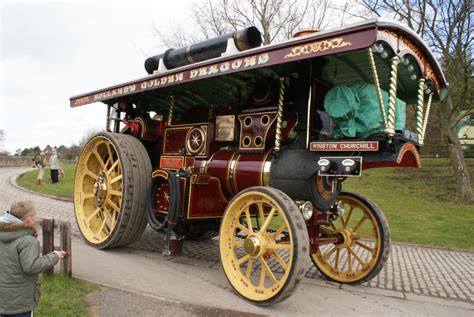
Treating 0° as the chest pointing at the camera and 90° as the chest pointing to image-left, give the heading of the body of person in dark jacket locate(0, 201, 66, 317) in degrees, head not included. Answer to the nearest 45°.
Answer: approximately 225°

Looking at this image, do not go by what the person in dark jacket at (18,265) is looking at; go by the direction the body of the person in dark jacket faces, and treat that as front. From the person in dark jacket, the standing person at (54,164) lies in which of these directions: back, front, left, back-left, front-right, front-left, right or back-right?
front-left

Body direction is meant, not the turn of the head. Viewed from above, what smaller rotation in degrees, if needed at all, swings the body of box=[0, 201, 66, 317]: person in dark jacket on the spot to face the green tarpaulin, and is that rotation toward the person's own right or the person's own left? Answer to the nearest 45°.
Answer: approximately 45° to the person's own right

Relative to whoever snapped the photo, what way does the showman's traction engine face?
facing the viewer and to the right of the viewer

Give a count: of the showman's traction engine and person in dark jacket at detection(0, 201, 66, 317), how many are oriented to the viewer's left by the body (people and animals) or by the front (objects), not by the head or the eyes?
0

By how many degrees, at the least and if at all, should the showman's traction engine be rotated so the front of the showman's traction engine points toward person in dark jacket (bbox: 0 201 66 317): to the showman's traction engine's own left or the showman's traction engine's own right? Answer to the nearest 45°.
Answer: approximately 90° to the showman's traction engine's own right

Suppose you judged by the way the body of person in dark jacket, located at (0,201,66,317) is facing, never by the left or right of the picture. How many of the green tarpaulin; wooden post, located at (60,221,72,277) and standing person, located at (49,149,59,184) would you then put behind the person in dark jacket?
0

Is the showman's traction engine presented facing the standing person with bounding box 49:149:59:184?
no
